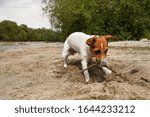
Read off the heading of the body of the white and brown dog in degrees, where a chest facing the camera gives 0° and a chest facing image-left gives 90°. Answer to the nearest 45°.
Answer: approximately 315°
